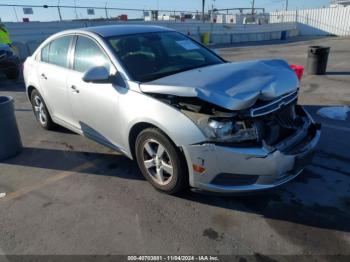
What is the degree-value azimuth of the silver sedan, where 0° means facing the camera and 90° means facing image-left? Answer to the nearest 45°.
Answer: approximately 315°

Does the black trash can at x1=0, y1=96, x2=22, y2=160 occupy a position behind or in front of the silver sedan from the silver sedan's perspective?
behind

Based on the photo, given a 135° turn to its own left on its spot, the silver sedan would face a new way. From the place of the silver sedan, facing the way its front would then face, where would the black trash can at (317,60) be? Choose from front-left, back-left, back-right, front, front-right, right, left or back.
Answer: front-right
